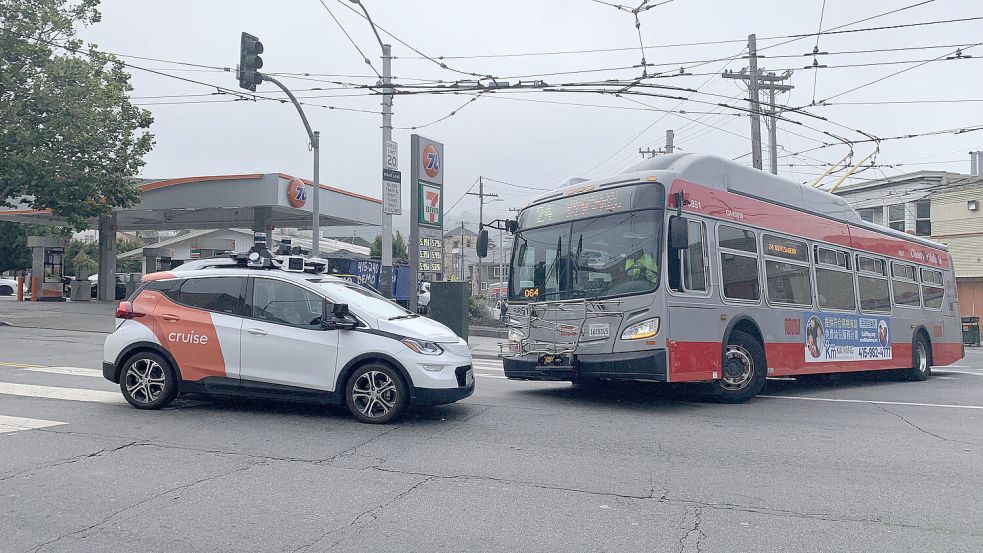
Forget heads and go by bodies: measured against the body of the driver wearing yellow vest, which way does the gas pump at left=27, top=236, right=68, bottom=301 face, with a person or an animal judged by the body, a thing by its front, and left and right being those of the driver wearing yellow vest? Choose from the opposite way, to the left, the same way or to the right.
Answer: to the left

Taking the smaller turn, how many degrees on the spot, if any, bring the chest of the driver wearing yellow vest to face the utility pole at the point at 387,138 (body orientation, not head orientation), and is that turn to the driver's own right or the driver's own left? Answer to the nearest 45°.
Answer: approximately 90° to the driver's own right

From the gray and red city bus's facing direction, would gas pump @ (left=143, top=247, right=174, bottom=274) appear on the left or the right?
on its right

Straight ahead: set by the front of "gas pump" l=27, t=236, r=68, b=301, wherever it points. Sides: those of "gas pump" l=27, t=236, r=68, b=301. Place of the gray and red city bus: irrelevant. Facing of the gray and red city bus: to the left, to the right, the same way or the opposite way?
to the right

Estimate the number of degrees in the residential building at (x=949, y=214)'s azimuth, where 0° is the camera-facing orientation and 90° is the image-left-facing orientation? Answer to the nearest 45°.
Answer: approximately 45°

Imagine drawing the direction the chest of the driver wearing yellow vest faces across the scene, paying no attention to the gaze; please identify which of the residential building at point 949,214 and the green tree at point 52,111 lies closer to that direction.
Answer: the green tree

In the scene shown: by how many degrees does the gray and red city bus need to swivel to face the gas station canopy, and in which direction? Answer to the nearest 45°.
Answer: approximately 90° to its right

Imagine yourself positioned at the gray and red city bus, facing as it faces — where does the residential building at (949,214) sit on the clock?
The residential building is roughly at 5 o'clock from the gray and red city bus.

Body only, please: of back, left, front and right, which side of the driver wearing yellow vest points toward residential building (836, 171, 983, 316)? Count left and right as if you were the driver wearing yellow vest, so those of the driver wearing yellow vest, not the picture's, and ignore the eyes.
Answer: back
